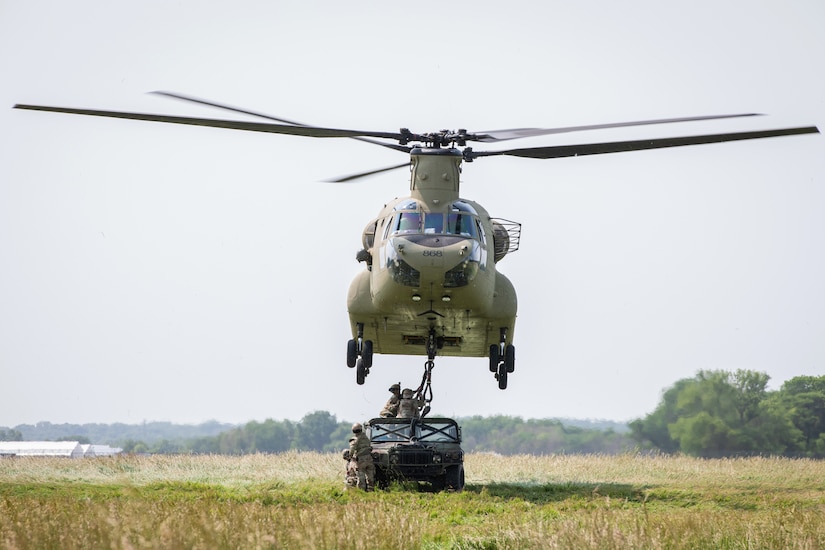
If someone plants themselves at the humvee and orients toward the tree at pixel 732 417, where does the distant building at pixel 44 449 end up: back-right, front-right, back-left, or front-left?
front-left

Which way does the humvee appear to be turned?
toward the camera

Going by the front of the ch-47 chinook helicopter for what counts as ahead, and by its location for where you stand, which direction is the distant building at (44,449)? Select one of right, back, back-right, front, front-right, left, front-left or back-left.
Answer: back-right

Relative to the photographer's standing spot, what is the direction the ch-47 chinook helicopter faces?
facing the viewer

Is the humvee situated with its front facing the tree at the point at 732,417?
no

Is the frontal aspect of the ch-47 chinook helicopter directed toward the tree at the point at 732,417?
no

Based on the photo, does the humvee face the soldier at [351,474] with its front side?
no

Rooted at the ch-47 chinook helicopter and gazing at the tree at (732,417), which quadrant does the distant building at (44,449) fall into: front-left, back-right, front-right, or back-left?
front-left

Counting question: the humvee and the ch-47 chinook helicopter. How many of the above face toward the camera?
2

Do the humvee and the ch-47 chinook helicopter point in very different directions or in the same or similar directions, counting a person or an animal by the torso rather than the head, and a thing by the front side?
same or similar directions

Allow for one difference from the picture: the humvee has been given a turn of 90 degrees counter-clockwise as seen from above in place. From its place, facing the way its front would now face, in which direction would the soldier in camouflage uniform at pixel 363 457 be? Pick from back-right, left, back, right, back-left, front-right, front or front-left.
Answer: back
